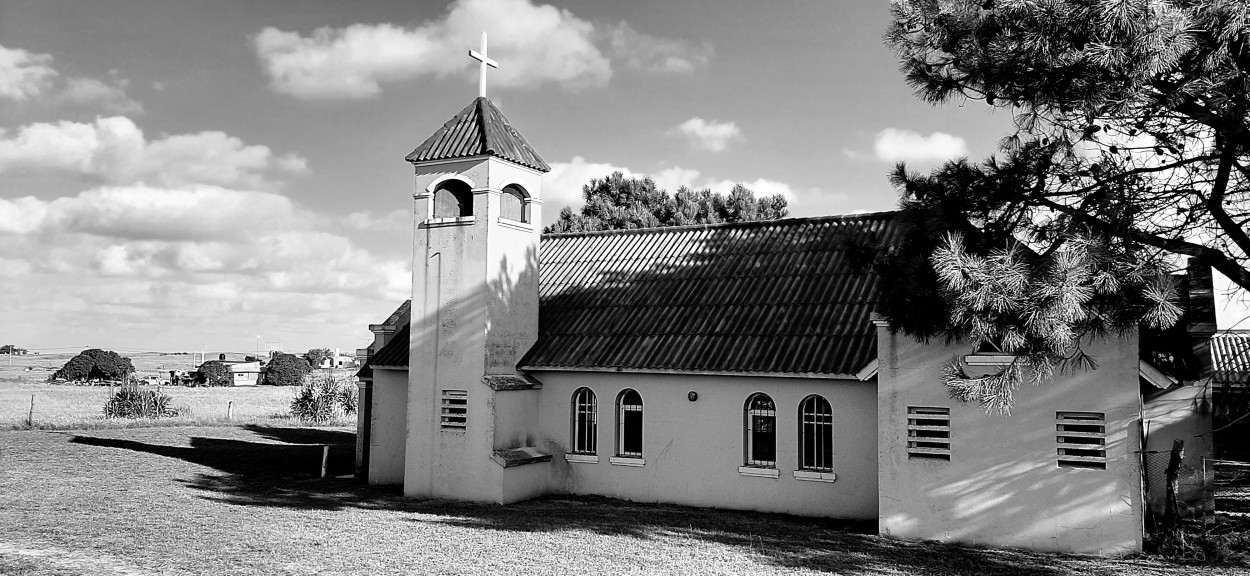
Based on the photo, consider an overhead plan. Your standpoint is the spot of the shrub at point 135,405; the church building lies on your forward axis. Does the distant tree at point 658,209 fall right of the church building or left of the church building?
left

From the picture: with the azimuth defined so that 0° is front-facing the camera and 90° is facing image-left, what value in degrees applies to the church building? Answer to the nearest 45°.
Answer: approximately 135°

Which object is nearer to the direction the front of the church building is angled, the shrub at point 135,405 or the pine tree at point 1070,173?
the shrub

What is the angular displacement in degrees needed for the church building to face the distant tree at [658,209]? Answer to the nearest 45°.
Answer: approximately 45° to its right

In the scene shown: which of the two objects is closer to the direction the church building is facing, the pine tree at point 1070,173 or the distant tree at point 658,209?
the distant tree

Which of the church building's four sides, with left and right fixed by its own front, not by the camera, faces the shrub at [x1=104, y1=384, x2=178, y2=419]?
front

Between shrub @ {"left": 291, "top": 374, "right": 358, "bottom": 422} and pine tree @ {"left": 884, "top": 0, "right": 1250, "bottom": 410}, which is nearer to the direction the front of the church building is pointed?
the shrub

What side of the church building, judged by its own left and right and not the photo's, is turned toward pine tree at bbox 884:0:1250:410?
back
